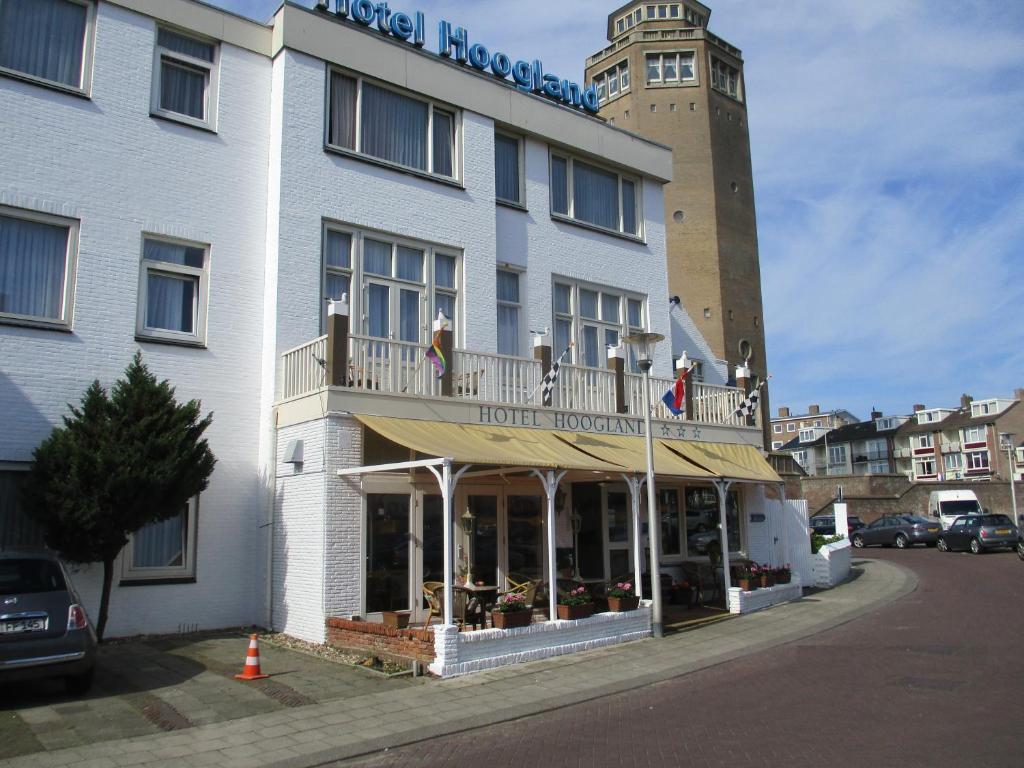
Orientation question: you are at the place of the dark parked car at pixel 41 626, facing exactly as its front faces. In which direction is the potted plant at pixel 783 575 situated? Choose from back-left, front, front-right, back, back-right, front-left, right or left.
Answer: right

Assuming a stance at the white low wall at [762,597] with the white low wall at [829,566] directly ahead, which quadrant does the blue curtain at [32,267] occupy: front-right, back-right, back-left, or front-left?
back-left

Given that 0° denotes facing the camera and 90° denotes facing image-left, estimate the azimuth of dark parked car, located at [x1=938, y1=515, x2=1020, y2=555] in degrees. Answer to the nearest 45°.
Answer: approximately 135°

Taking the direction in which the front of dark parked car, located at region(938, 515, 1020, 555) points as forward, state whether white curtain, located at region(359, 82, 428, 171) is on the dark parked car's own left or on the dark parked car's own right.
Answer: on the dark parked car's own left

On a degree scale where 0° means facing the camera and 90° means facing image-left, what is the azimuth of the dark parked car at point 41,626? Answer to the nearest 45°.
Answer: approximately 180°

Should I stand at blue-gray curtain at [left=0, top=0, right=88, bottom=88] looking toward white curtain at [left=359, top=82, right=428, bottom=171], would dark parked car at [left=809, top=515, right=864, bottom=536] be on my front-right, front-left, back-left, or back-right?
front-left

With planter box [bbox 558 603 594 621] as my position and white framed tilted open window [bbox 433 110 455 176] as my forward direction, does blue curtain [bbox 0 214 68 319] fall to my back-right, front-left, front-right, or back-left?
front-left

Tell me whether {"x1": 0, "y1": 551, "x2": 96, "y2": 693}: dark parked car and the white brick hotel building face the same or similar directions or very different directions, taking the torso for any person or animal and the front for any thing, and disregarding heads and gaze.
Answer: very different directions

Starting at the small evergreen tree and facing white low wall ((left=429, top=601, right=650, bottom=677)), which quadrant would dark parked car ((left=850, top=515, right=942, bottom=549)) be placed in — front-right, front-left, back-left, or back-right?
front-left

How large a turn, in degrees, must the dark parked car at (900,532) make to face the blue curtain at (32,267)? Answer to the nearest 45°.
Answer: approximately 135° to its left

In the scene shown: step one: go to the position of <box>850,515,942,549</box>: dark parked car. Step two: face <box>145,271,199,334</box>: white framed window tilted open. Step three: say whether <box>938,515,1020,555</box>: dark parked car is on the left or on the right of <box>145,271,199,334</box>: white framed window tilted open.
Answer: left

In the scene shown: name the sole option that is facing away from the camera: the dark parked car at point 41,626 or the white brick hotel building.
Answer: the dark parked car

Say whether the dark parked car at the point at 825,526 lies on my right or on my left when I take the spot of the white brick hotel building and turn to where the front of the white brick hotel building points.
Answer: on my left

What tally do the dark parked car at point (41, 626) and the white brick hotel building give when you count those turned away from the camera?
1

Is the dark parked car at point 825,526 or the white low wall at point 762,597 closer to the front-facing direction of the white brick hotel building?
the white low wall
